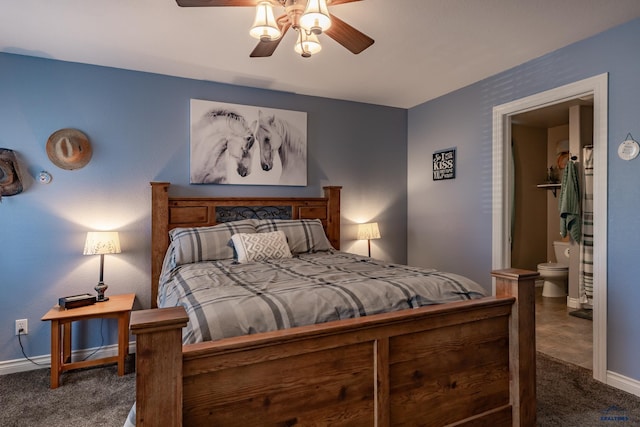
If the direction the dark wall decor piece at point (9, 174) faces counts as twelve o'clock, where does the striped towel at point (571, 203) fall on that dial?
The striped towel is roughly at 10 o'clock from the dark wall decor piece.

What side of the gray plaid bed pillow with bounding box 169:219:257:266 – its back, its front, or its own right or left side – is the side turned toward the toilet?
left

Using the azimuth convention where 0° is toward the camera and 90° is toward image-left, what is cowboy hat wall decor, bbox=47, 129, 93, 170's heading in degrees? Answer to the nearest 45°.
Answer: approximately 0°

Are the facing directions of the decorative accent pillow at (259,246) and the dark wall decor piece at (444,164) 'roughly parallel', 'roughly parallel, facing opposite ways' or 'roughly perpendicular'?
roughly perpendicular

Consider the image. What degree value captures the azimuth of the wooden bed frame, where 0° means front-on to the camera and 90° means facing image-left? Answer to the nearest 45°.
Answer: approximately 315°

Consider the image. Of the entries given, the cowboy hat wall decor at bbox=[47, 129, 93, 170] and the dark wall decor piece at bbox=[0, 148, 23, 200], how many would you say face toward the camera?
2

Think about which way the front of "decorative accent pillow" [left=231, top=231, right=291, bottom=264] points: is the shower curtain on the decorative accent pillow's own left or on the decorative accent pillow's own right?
on the decorative accent pillow's own left

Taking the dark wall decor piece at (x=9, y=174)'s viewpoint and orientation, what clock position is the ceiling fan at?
The ceiling fan is roughly at 11 o'clock from the dark wall decor piece.

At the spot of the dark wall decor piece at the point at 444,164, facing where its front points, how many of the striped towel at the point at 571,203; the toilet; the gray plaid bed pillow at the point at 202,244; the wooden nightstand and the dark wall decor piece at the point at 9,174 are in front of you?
3
